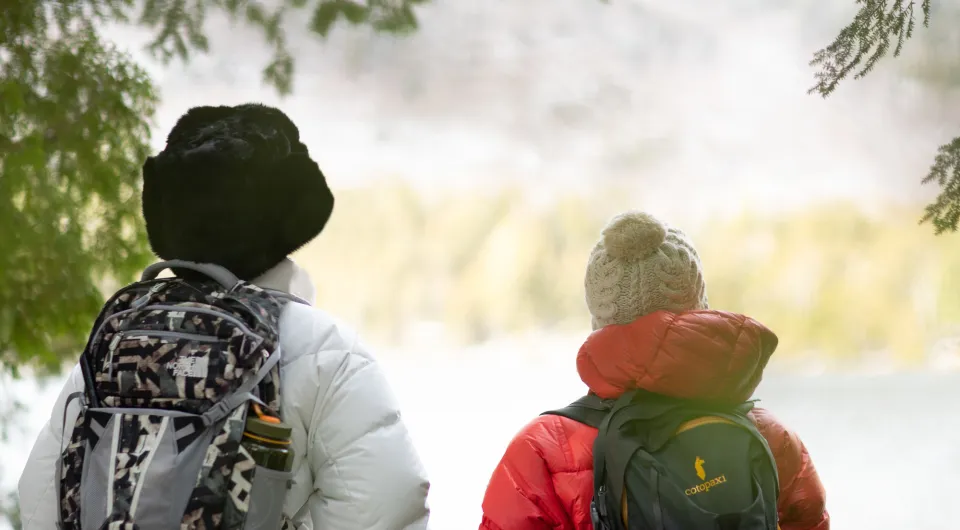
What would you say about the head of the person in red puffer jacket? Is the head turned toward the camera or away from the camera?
away from the camera

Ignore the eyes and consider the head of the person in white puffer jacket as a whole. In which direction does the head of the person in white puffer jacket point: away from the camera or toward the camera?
away from the camera

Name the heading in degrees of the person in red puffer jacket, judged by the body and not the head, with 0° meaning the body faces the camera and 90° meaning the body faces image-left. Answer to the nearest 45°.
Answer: approximately 180°
